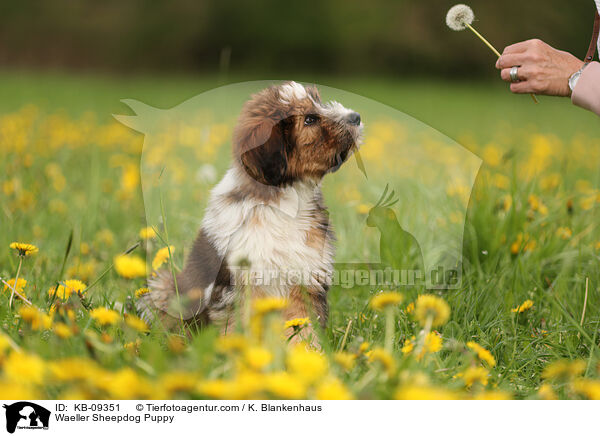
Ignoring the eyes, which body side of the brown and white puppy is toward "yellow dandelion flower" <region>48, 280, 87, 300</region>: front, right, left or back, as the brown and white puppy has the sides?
back

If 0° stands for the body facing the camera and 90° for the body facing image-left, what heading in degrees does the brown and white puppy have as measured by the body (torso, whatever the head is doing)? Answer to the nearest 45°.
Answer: approximately 315°

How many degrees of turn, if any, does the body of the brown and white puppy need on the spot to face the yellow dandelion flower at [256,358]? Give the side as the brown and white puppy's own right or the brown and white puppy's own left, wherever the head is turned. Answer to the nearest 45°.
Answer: approximately 45° to the brown and white puppy's own right

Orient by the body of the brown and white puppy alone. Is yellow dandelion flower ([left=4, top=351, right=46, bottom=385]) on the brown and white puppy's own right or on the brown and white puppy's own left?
on the brown and white puppy's own right

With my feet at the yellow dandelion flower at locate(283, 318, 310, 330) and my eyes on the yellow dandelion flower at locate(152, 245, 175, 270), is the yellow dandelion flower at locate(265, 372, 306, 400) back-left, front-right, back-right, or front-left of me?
back-left
